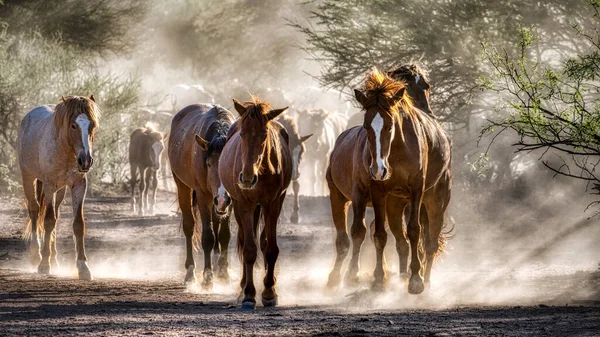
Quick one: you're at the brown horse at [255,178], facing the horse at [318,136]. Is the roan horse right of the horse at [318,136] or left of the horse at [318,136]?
left

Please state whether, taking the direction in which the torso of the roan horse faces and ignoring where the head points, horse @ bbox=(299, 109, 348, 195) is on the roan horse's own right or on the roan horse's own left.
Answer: on the roan horse's own left

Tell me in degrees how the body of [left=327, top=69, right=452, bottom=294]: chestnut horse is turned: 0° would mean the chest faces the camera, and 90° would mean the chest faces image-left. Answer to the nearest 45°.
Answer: approximately 0°

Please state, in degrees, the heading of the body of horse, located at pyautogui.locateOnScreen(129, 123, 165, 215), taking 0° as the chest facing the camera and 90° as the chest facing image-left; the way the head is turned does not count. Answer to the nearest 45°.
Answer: approximately 0°

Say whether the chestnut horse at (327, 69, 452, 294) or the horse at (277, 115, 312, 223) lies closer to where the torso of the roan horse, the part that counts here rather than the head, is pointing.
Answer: the chestnut horse

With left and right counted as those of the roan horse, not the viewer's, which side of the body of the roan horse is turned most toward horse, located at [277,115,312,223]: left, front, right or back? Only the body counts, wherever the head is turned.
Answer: left

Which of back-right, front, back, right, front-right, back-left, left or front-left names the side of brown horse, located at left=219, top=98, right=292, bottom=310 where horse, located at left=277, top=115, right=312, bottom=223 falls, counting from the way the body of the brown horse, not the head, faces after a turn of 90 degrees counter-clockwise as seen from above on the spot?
left

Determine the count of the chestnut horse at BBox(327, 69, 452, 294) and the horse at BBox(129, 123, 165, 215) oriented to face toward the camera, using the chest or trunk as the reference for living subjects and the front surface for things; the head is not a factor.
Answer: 2

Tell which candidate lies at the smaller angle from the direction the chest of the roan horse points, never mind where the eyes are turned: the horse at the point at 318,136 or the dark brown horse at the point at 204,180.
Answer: the dark brown horse

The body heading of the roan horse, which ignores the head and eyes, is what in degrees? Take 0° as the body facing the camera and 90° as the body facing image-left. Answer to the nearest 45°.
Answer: approximately 315°
